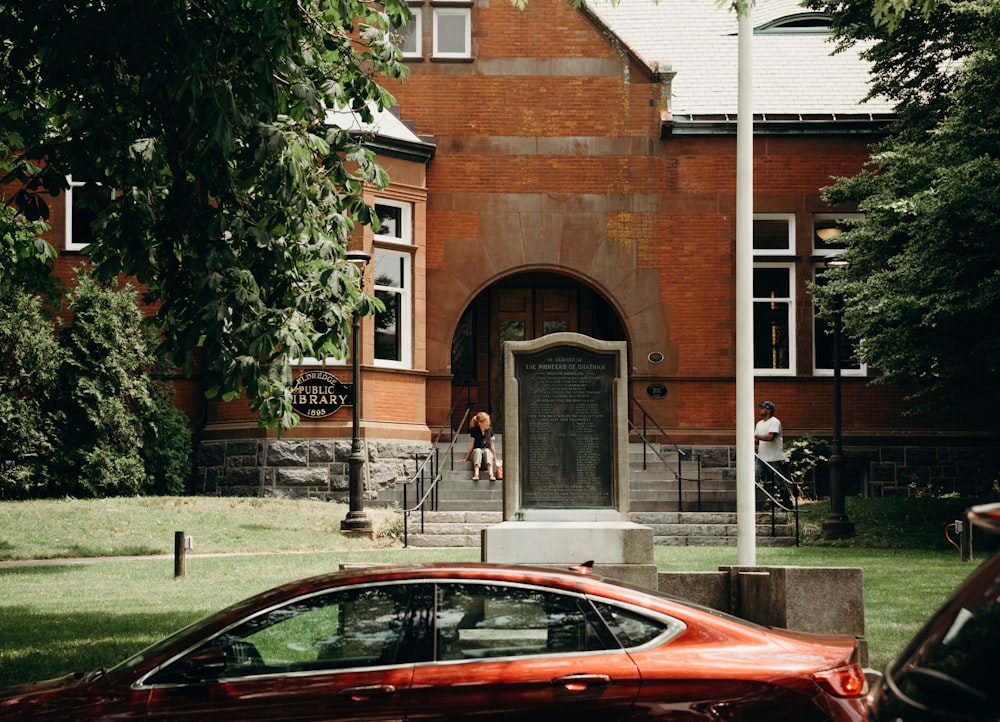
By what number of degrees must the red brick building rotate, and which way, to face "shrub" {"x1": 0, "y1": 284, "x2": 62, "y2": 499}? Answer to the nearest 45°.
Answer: approximately 45° to its right

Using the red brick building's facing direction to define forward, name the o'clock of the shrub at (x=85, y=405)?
The shrub is roughly at 2 o'clock from the red brick building.

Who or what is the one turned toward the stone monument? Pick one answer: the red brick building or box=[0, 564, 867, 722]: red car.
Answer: the red brick building

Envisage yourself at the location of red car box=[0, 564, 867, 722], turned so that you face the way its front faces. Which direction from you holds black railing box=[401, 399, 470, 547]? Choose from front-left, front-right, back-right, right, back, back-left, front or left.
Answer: right

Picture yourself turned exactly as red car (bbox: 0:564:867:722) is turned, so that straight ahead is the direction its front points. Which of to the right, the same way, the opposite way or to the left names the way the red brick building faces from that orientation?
to the left

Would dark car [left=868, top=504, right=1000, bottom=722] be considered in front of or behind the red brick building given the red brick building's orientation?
in front

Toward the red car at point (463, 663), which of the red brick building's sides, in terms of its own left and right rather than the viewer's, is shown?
front

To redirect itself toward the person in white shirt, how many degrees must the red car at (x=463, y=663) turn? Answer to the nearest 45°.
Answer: approximately 90° to its right

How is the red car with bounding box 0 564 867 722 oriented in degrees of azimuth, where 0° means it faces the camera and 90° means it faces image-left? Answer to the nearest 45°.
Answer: approximately 90°

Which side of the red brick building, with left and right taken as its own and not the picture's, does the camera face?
front

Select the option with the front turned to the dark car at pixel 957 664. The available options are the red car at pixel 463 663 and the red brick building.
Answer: the red brick building

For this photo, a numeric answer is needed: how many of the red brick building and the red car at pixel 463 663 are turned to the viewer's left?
1

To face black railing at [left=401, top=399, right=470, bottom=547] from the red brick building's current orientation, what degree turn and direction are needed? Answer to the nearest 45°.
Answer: approximately 45° to its right
